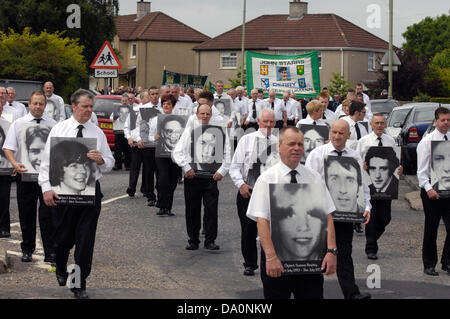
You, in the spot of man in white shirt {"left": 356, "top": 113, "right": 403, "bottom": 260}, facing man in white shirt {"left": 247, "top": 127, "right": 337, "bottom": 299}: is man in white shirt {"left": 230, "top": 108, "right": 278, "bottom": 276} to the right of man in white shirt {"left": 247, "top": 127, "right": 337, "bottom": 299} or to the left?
right

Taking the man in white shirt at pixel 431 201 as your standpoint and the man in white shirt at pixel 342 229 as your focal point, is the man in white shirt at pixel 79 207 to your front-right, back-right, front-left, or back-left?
front-right

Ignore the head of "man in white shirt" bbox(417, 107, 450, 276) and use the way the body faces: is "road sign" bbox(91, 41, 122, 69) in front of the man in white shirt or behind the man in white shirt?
behind

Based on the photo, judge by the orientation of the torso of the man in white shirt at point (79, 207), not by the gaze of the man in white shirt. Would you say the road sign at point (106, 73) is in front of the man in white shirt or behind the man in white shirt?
behind

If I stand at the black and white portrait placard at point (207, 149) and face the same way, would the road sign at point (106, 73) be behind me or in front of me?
behind

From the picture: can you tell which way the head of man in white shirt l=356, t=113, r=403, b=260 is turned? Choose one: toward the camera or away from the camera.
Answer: toward the camera

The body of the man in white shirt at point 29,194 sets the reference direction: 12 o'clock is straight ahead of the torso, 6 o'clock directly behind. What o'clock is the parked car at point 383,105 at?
The parked car is roughly at 7 o'clock from the man in white shirt.

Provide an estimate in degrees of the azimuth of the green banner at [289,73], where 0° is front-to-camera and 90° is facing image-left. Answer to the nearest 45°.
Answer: approximately 0°

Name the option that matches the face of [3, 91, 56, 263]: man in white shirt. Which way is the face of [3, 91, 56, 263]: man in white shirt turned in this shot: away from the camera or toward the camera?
toward the camera

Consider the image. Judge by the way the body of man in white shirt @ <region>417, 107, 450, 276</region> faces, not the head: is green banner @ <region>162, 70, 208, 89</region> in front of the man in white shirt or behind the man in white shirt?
behind

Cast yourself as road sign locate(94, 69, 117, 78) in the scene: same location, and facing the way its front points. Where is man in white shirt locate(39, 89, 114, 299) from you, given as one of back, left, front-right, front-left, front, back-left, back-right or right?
front

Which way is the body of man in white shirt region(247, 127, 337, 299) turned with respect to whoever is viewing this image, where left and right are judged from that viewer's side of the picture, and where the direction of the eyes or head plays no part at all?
facing the viewer

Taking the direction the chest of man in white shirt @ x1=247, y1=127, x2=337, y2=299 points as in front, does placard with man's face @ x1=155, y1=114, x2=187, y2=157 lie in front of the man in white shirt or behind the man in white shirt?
behind

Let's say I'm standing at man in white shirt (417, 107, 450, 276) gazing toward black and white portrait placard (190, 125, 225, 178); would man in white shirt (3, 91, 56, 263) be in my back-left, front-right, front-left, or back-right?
front-left

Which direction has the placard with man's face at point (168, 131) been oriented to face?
toward the camera

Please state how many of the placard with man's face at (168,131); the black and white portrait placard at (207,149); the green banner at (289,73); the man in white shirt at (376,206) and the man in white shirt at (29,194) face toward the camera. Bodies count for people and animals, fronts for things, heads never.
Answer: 5

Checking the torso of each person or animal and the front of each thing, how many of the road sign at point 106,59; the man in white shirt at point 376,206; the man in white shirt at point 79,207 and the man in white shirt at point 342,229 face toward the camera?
4
